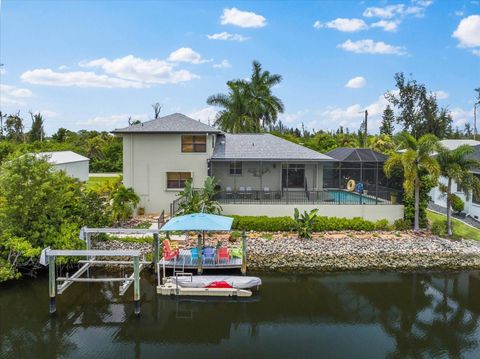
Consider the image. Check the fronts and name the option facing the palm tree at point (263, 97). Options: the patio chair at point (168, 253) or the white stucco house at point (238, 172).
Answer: the white stucco house

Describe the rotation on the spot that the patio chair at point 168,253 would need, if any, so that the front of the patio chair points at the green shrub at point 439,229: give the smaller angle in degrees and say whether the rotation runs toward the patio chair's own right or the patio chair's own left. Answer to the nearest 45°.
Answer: approximately 45° to the patio chair's own left

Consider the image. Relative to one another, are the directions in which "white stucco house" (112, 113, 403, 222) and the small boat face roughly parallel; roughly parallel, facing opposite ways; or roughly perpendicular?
roughly perpendicular

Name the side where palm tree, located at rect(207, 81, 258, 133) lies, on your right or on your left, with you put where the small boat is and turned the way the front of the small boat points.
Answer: on your left

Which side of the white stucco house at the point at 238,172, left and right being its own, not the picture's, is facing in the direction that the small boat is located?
back

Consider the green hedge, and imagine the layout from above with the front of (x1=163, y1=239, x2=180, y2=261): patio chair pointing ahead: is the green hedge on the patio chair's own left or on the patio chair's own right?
on the patio chair's own left

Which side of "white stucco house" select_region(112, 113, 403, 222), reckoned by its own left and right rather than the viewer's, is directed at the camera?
back

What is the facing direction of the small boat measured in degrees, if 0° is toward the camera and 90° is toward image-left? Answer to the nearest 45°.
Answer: approximately 270°
